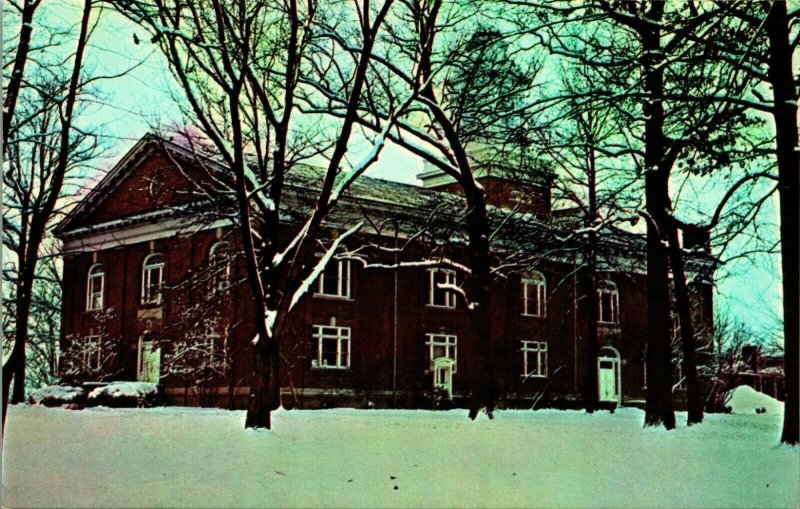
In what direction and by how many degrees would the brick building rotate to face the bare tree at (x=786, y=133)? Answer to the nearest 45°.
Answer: approximately 90° to its left

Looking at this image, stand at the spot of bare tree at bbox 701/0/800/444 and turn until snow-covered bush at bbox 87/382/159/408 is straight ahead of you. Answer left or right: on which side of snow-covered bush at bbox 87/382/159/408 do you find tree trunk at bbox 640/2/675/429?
right

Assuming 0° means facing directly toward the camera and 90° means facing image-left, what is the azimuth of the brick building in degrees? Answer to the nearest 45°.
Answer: approximately 45°

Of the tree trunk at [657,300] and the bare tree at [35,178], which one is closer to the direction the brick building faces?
the bare tree

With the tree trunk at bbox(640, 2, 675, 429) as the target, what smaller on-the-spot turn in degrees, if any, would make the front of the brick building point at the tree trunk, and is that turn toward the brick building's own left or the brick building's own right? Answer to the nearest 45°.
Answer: approximately 90° to the brick building's own left

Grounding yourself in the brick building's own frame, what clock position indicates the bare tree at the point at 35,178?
The bare tree is roughly at 11 o'clock from the brick building.

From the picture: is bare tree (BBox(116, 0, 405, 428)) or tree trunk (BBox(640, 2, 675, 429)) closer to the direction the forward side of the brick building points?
the bare tree
